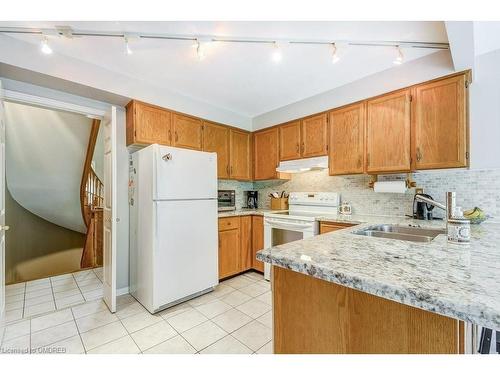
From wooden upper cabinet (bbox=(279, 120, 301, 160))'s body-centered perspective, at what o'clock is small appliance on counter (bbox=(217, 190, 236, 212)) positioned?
The small appliance on counter is roughly at 2 o'clock from the wooden upper cabinet.

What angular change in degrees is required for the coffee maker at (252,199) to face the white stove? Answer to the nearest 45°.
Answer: approximately 45° to its left

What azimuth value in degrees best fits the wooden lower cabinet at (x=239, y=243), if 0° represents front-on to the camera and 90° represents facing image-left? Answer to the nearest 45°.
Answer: approximately 315°

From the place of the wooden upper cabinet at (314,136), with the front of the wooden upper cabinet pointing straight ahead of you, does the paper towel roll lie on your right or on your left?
on your left

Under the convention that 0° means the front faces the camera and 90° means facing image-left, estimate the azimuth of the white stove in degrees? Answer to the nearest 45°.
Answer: approximately 45°

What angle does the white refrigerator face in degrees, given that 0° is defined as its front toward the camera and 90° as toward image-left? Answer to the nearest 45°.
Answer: approximately 315°

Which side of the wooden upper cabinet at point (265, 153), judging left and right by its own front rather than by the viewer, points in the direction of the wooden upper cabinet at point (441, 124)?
left

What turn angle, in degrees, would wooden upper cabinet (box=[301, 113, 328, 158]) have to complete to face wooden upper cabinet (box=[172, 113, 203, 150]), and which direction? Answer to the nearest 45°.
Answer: approximately 45° to its right
